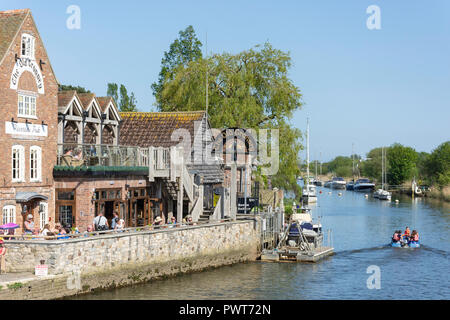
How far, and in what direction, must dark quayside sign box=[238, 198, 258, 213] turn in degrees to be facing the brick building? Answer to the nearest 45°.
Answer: approximately 45° to its right

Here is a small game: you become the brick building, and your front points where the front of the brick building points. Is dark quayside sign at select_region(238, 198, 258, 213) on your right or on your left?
on your left

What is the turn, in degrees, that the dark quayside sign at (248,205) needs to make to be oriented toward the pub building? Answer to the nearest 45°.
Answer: approximately 45° to its right

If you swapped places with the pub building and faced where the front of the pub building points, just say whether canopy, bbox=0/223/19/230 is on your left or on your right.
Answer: on your right

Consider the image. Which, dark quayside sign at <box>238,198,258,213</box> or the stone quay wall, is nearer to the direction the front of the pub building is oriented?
the stone quay wall

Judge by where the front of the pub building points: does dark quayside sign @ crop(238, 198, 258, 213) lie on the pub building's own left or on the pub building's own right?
on the pub building's own left

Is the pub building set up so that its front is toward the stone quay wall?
yes

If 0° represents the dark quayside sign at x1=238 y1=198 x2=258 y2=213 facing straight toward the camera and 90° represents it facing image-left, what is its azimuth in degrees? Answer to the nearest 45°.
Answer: approximately 0°
